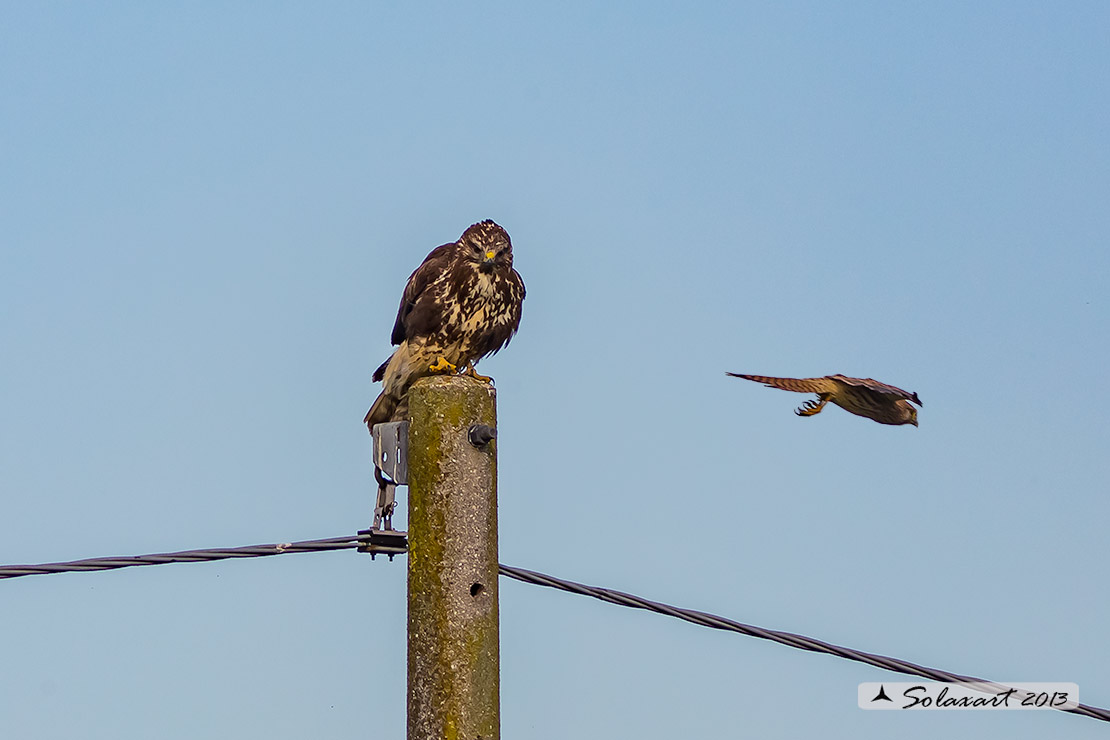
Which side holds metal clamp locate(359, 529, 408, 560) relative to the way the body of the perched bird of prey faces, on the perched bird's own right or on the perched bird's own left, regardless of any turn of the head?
on the perched bird's own right

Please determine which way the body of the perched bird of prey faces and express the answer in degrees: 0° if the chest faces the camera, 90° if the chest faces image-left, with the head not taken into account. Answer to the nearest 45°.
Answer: approximately 315°
